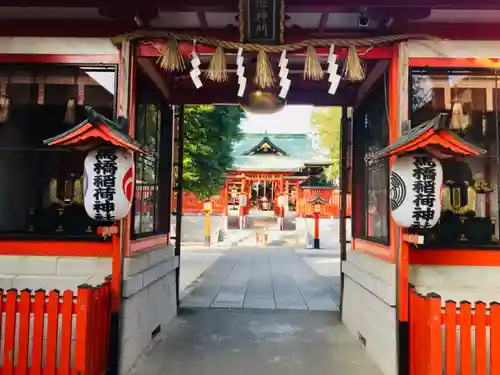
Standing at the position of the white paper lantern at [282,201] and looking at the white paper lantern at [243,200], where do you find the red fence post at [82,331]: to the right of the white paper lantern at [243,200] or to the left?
left

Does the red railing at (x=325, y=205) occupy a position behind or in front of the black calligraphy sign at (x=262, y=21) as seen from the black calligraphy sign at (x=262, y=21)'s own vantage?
behind

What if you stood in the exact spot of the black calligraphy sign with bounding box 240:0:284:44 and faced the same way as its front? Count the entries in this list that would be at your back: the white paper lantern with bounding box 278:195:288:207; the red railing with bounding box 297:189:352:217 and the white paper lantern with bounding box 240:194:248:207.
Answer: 3

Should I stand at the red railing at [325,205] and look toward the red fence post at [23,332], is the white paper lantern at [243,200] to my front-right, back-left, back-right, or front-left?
front-right

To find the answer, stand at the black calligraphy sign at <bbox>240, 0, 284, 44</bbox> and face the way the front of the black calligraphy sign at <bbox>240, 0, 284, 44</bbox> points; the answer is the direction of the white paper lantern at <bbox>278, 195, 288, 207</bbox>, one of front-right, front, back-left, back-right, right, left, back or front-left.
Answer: back

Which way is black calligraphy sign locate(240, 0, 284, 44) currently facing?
toward the camera
